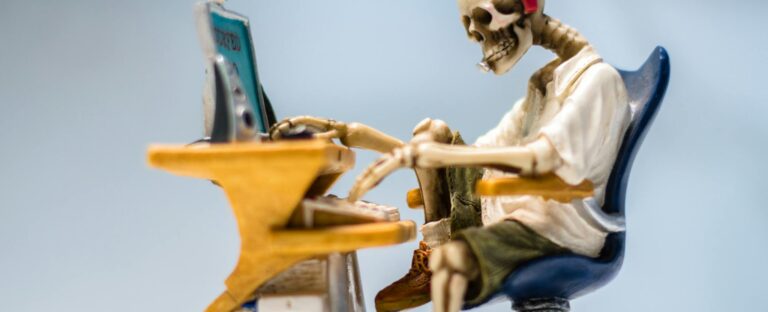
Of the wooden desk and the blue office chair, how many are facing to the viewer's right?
1

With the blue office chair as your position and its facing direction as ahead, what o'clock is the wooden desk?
The wooden desk is roughly at 11 o'clock from the blue office chair.

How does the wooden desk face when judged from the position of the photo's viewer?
facing to the right of the viewer

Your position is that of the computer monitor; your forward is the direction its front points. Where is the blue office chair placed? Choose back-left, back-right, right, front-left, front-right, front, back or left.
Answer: front-left

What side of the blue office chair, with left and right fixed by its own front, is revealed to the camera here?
left

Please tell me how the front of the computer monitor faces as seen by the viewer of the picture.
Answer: facing the viewer and to the right of the viewer

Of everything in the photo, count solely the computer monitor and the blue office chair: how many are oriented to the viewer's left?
1

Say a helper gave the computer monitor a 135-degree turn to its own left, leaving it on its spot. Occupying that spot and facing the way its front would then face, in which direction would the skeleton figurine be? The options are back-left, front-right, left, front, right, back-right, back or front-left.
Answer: right

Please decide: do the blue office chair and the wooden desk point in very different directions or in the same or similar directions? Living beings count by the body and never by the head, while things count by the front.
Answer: very different directions
